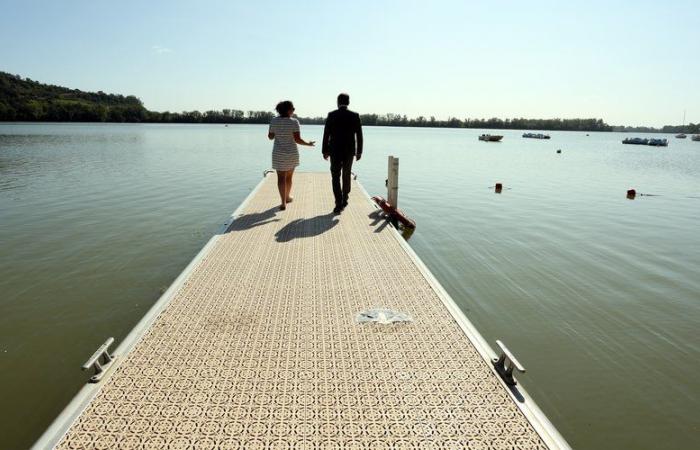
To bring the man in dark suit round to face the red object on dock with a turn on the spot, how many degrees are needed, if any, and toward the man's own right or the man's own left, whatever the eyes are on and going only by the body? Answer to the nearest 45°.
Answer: approximately 135° to the man's own right

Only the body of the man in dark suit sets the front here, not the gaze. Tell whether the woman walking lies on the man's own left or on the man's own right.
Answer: on the man's own left

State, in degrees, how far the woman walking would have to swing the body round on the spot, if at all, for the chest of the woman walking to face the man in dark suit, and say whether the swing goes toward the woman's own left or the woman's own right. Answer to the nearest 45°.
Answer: approximately 90° to the woman's own right

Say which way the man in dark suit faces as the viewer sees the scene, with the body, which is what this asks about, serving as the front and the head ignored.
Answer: away from the camera

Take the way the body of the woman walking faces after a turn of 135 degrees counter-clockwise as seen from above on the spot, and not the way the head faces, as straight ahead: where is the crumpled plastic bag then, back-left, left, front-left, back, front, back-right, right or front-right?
front-left

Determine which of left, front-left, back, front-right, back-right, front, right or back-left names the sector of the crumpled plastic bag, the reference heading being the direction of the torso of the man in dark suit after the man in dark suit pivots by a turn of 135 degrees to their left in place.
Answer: front-left

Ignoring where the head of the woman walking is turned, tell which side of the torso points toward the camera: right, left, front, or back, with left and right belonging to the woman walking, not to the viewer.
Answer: back

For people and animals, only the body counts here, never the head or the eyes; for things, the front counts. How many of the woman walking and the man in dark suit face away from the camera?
2
